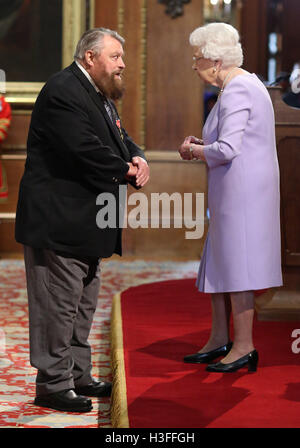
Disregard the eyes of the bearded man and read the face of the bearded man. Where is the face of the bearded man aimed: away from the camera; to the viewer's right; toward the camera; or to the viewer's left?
to the viewer's right

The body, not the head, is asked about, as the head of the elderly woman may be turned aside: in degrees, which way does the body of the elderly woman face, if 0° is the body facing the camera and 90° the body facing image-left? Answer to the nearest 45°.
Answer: approximately 90°

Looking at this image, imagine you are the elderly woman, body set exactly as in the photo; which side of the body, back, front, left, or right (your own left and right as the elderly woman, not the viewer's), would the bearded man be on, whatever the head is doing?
front

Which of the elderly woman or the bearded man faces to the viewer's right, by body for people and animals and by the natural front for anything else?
the bearded man

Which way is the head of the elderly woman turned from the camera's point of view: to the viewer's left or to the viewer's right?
to the viewer's left

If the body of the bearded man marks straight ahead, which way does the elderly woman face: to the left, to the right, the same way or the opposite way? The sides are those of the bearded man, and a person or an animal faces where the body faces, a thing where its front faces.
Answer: the opposite way

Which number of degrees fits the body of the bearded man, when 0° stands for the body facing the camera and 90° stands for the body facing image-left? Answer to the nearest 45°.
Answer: approximately 270°

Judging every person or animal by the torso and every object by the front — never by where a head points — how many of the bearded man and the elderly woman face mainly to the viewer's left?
1

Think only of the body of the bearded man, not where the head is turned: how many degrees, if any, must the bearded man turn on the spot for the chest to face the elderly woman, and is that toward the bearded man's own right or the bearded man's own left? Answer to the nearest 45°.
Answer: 0° — they already face them
